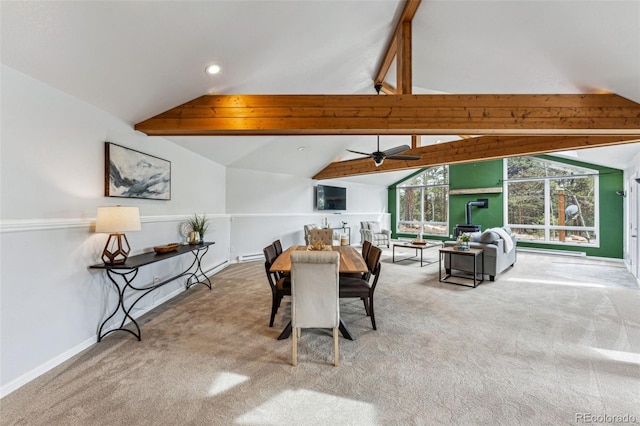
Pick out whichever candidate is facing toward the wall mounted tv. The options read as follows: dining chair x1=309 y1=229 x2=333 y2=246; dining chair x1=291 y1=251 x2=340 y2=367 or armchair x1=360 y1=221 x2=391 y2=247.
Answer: dining chair x1=291 y1=251 x2=340 y2=367

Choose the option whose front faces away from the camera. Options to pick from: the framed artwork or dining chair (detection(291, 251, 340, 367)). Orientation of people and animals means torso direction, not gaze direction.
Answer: the dining chair

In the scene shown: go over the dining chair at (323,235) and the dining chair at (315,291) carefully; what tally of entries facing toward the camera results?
1

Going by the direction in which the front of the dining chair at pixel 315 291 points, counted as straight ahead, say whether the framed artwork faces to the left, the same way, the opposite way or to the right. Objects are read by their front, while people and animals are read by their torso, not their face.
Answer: to the right

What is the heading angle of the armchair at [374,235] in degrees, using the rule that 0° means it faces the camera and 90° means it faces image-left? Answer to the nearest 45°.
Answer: approximately 315°

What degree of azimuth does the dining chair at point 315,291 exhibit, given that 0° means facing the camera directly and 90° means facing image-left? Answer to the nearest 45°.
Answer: approximately 180°

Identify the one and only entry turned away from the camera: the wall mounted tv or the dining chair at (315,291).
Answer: the dining chair

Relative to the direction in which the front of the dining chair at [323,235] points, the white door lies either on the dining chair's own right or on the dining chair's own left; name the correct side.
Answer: on the dining chair's own left

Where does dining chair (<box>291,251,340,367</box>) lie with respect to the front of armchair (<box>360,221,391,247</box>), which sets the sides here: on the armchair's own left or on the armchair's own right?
on the armchair's own right

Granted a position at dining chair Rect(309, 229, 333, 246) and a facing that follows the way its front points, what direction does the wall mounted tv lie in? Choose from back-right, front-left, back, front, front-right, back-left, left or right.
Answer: back
